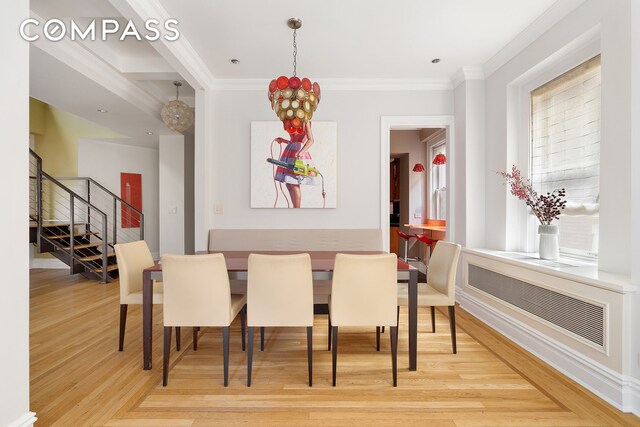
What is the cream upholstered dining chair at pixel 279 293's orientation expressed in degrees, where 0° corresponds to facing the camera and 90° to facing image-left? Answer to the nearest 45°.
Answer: approximately 180°

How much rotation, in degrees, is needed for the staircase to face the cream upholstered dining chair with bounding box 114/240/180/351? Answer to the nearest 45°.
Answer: approximately 45° to its right

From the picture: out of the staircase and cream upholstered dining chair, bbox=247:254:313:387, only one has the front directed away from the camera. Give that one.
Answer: the cream upholstered dining chair

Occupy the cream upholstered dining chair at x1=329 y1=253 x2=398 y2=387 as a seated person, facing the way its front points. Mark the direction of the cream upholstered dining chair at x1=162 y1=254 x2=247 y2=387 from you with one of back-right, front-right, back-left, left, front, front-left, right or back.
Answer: left

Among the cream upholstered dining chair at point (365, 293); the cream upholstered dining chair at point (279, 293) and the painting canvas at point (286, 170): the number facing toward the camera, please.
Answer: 1

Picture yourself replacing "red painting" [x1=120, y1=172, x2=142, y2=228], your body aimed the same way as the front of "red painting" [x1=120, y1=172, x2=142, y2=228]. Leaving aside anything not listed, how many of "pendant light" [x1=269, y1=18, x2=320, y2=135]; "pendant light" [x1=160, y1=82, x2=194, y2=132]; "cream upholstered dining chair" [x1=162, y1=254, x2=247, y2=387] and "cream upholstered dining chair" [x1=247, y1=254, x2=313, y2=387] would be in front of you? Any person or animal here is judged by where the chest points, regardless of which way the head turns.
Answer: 4

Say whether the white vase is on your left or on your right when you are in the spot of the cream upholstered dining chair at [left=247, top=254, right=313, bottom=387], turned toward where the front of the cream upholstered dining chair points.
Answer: on your right

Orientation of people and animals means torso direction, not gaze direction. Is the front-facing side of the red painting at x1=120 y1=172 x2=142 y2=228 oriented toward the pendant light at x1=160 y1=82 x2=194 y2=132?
yes

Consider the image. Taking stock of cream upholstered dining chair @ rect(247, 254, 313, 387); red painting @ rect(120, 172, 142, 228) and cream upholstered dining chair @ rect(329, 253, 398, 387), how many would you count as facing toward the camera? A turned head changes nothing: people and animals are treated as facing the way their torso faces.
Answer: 1

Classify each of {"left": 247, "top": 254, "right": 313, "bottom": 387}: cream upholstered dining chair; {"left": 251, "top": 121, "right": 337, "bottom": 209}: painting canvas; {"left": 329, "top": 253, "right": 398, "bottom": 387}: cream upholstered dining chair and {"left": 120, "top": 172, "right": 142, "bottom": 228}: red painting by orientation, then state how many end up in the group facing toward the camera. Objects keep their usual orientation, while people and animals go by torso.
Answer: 2

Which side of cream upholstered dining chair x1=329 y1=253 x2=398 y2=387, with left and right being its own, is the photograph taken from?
back

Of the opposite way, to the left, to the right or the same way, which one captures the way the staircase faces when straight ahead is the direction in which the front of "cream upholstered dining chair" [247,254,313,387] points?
to the right

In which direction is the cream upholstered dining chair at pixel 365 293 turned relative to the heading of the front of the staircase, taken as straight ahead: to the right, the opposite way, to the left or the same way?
to the left

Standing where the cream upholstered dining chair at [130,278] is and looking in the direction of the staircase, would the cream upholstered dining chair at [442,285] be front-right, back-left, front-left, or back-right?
back-right

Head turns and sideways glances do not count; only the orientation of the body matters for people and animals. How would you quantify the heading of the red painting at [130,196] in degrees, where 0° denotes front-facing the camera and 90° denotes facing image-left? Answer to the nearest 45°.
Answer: approximately 0°
